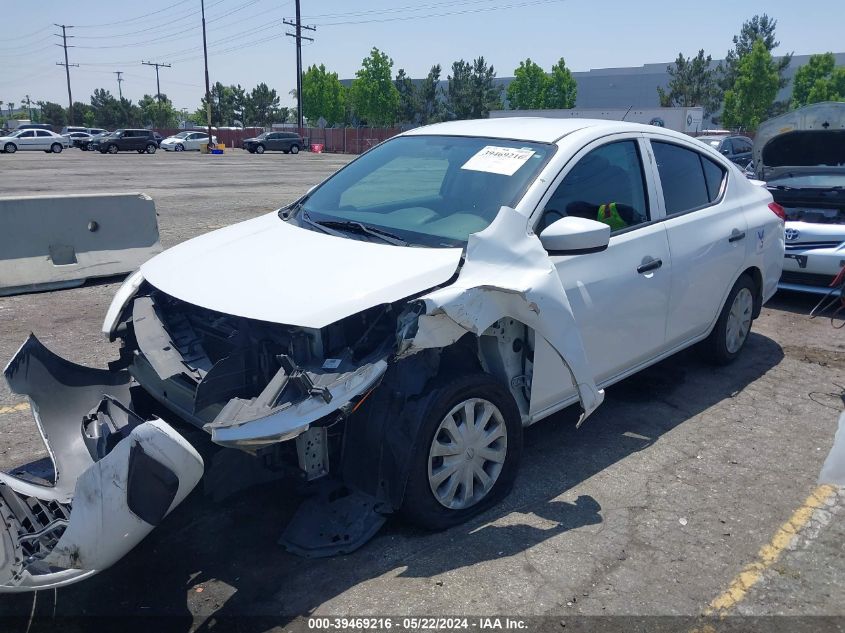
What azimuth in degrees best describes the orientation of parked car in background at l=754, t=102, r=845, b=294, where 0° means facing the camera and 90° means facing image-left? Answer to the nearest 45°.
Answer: approximately 45°

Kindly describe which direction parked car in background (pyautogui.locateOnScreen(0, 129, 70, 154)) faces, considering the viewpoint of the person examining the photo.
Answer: facing to the left of the viewer

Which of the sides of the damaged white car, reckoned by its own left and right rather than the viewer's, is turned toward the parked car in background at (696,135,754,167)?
back

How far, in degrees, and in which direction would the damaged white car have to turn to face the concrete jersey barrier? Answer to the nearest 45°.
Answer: approximately 90° to its right

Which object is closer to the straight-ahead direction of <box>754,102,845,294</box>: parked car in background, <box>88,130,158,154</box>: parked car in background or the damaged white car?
the damaged white car

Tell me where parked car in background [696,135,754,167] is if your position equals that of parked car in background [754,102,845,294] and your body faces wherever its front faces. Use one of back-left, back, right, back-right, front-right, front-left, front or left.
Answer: back-right

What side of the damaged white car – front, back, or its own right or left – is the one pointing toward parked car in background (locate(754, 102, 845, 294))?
back

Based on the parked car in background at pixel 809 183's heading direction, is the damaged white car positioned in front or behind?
in front

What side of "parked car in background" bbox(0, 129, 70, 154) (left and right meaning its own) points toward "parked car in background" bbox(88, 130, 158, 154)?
back

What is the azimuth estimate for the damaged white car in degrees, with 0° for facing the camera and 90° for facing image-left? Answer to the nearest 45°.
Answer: approximately 45°
